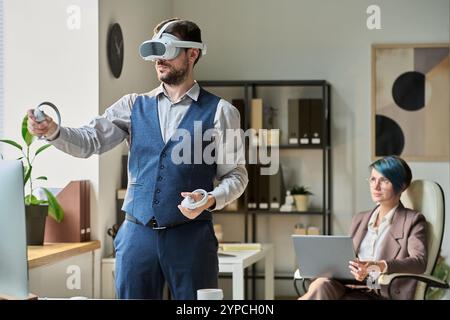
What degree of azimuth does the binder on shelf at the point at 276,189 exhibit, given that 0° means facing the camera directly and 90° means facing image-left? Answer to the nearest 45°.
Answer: approximately 0°

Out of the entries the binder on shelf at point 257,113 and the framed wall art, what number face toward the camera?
2

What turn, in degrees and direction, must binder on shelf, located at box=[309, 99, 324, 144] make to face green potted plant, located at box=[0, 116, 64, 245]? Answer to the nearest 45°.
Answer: approximately 45° to its right

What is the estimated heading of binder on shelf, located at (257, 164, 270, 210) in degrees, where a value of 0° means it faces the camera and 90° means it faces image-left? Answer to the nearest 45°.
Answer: approximately 0°

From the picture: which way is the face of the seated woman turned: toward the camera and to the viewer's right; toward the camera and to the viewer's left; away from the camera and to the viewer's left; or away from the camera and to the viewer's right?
toward the camera and to the viewer's left

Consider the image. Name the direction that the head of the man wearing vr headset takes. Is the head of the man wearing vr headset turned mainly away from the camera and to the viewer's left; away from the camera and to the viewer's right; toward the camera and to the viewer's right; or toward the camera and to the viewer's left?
toward the camera and to the viewer's left
